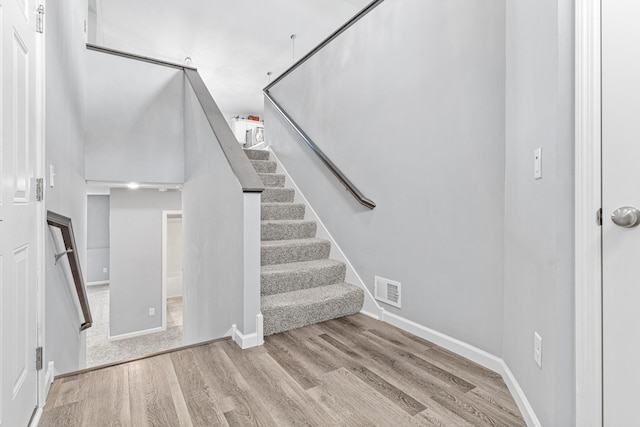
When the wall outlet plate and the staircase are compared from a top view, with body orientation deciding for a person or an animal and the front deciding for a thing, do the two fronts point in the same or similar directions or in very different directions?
very different directions

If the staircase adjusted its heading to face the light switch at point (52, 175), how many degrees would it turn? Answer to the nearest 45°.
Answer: approximately 90° to its right

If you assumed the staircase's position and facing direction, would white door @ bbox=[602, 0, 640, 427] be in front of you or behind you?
in front

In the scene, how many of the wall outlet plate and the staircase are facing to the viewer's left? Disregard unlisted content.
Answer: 1

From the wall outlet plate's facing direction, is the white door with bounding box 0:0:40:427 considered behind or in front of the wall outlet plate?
in front

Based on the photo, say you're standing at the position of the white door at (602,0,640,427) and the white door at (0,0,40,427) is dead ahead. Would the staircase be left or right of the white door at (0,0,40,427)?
right

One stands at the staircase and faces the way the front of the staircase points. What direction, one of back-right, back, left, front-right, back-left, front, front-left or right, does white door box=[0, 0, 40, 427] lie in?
right

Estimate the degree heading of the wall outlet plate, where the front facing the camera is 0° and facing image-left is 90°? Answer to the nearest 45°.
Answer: approximately 90°

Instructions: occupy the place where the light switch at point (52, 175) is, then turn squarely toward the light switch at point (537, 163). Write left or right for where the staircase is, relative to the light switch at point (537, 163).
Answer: left

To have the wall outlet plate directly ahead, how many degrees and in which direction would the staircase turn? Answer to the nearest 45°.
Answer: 0° — it already faces it
